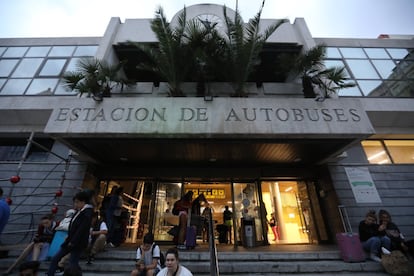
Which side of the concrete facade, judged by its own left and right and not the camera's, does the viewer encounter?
front

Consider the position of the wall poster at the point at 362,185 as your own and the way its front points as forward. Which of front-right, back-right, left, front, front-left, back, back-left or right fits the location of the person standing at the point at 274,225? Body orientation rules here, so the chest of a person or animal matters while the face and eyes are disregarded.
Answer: right

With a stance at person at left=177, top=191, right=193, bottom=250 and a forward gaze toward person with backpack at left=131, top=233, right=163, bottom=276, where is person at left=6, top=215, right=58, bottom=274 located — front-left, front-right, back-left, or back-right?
front-right

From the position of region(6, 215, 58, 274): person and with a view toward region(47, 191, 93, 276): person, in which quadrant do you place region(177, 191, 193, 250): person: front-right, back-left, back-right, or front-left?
front-left

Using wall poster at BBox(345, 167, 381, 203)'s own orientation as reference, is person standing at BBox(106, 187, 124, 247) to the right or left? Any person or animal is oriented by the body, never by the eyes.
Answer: on its right

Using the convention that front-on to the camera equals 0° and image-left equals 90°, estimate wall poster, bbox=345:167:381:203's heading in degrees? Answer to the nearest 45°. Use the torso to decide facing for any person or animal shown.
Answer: approximately 0°

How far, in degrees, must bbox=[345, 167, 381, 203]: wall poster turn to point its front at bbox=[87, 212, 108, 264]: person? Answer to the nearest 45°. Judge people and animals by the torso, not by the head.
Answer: approximately 45° to its right
